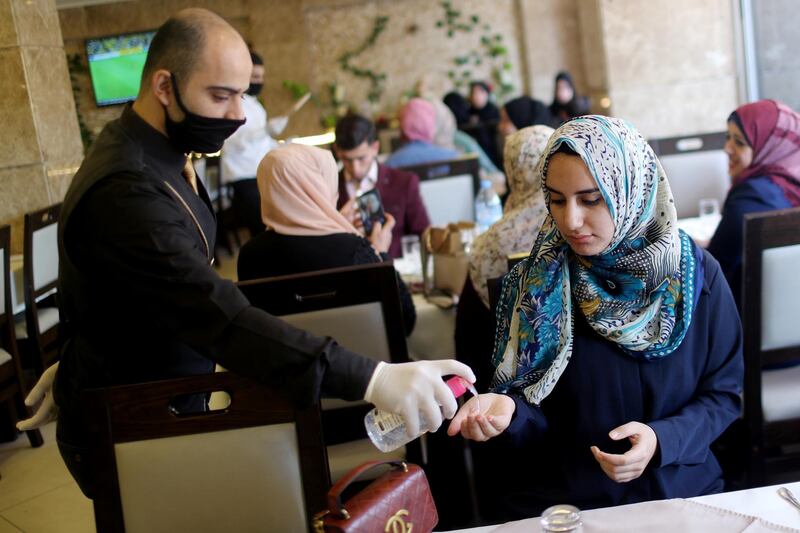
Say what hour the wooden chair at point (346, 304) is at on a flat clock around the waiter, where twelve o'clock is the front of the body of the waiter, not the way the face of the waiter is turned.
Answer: The wooden chair is roughly at 10 o'clock from the waiter.

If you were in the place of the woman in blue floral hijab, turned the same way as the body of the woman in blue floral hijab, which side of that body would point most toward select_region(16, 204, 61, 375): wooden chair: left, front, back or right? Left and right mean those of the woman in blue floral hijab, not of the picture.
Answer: right

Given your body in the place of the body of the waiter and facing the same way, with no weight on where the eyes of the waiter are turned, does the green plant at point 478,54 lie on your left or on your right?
on your left

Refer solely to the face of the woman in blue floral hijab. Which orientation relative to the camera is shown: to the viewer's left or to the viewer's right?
to the viewer's left

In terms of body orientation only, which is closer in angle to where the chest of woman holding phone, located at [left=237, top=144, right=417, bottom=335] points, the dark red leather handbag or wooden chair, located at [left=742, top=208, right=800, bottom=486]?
the wooden chair

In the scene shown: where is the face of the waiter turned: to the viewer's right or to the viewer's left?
to the viewer's right

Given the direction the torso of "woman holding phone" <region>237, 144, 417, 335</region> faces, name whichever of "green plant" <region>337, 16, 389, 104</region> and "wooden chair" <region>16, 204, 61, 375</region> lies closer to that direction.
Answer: the green plant

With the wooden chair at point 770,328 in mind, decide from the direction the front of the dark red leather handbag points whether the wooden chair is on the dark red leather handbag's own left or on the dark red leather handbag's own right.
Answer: on the dark red leather handbag's own left

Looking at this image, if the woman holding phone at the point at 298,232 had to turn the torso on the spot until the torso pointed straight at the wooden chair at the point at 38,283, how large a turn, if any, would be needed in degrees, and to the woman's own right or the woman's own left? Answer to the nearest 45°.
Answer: approximately 90° to the woman's own left

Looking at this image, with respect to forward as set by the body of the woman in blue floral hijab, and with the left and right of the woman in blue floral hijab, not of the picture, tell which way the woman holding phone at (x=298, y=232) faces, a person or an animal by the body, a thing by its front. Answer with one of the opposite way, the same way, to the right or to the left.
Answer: the opposite way

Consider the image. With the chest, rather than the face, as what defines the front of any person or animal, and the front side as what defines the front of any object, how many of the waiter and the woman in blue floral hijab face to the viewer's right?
1

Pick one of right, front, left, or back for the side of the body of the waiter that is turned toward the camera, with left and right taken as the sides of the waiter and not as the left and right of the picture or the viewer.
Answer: right

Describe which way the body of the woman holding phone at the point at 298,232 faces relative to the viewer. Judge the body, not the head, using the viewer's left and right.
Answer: facing away from the viewer and to the right of the viewer

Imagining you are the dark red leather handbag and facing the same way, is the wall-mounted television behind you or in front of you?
behind
